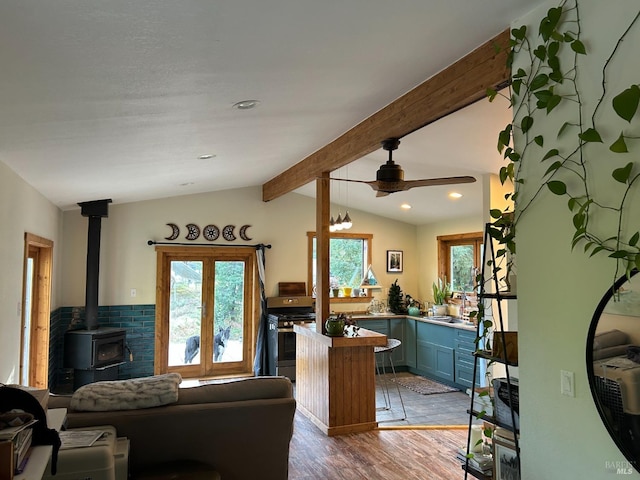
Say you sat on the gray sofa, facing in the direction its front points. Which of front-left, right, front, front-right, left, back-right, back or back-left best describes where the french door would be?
front

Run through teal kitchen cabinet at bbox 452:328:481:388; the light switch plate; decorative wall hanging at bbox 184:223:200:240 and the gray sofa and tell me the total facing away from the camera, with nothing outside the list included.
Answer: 1

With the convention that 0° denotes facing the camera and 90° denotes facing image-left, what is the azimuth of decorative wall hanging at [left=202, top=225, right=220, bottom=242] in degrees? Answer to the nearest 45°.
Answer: approximately 0°

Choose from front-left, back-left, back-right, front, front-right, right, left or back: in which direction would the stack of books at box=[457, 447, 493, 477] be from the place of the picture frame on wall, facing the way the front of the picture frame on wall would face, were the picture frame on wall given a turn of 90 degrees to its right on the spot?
left

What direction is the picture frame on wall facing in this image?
toward the camera

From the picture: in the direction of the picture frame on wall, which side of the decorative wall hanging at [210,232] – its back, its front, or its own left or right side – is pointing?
left

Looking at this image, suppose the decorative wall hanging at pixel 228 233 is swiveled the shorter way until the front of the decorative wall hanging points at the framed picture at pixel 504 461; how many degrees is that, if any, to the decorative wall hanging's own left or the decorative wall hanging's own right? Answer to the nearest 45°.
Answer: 0° — it already faces it

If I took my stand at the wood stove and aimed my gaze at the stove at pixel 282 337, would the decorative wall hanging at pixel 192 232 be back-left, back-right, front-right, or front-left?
front-left

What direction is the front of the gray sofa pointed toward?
away from the camera

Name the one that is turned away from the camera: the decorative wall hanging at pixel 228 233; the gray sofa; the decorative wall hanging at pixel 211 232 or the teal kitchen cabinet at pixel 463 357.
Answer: the gray sofa

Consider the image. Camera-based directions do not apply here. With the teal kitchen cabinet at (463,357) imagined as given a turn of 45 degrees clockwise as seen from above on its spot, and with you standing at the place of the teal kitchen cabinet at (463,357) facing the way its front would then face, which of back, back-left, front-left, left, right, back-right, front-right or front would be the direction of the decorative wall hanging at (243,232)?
front

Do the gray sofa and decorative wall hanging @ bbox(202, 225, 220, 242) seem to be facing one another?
yes

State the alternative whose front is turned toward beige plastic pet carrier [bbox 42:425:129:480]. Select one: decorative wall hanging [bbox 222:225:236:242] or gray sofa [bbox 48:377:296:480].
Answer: the decorative wall hanging

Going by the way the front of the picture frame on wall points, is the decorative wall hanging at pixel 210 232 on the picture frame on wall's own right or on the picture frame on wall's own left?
on the picture frame on wall's own right

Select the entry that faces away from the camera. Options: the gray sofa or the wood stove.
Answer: the gray sofa
